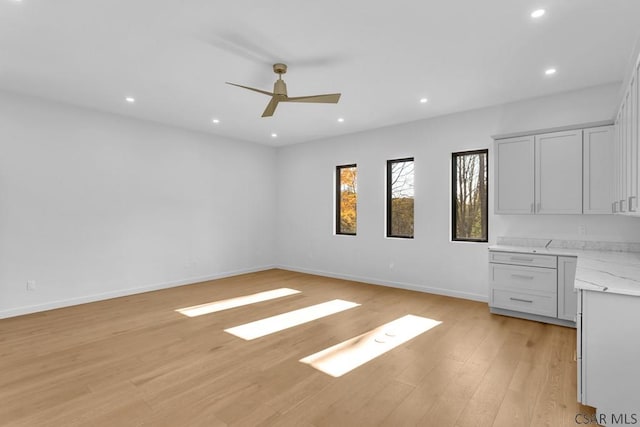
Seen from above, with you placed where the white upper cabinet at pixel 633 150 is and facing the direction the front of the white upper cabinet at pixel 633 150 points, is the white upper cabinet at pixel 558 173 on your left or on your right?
on your right

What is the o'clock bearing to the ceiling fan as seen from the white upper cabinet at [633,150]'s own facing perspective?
The ceiling fan is roughly at 11 o'clock from the white upper cabinet.

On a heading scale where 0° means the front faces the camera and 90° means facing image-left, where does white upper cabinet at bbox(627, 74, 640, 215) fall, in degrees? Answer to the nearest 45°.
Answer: approximately 90°

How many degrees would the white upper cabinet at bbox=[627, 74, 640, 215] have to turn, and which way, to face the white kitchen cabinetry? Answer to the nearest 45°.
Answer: approximately 45° to its right

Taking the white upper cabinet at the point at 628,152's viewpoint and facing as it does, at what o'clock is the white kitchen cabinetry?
The white kitchen cabinetry is roughly at 2 o'clock from the white upper cabinet.

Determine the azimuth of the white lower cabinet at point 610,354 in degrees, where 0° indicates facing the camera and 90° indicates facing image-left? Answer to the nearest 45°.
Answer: approximately 90°

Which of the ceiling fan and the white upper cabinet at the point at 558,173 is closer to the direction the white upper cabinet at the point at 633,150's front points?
the ceiling fan

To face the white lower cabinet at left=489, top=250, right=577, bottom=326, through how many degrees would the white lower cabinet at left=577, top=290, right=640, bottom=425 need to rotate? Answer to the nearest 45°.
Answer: approximately 90° to its right
